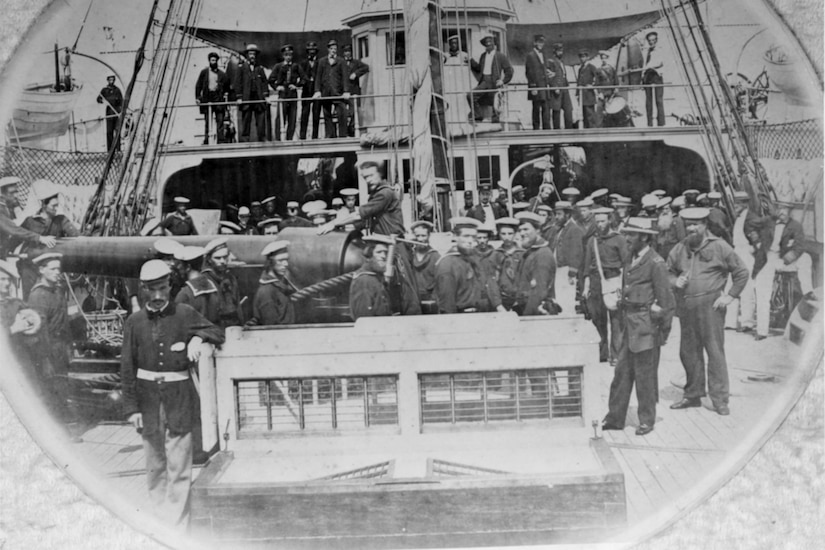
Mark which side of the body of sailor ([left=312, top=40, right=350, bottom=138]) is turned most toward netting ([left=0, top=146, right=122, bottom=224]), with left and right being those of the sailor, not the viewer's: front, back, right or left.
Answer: right

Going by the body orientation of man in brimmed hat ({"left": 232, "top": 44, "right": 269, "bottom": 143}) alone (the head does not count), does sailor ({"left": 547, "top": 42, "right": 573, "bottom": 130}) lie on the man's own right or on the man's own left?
on the man's own left

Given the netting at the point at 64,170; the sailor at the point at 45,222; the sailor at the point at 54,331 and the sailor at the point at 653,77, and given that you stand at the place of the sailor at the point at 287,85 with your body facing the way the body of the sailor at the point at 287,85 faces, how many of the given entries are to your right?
3

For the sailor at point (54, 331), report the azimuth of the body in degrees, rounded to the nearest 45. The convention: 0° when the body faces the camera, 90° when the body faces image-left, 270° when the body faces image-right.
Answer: approximately 315°

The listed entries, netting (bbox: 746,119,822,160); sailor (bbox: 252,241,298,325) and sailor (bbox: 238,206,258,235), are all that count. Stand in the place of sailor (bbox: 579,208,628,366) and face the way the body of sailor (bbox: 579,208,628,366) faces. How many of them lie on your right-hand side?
2
